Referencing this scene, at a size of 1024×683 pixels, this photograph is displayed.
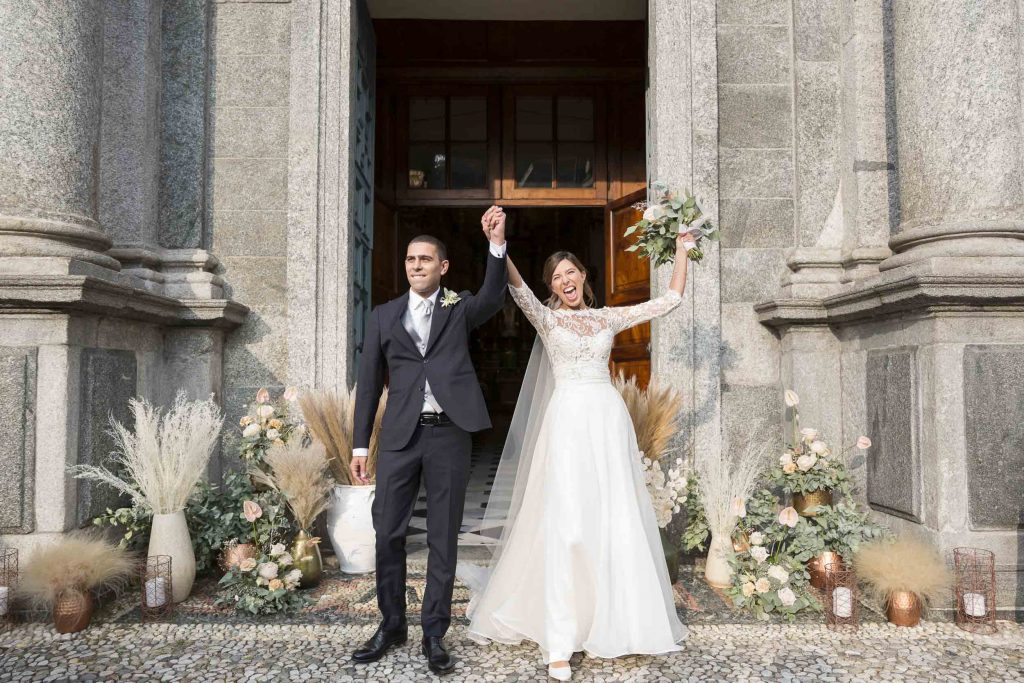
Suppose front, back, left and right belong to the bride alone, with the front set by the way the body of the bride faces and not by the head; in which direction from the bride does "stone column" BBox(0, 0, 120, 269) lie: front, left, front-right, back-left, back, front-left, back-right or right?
right

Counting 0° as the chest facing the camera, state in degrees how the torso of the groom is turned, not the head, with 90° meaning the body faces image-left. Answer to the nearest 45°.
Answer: approximately 0°

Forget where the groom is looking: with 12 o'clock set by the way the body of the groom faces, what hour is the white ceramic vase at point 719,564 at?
The white ceramic vase is roughly at 8 o'clock from the groom.

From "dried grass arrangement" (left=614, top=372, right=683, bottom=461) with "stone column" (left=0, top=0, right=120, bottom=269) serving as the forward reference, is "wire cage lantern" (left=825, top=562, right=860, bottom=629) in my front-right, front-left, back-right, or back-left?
back-left

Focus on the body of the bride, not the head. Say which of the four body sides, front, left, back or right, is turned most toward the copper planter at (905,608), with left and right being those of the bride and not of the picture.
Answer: left

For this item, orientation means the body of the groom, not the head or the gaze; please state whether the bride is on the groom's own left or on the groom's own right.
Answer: on the groom's own left

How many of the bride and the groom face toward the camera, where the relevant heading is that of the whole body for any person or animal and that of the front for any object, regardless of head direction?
2

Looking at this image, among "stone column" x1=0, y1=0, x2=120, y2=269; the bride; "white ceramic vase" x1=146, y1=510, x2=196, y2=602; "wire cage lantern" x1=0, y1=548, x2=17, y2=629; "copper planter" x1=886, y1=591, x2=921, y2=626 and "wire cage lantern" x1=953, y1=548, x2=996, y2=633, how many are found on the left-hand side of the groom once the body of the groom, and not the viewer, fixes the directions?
3

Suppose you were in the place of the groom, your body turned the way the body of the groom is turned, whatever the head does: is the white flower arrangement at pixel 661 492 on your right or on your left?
on your left

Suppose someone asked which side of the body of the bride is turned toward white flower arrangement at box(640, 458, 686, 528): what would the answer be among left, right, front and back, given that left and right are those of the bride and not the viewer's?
back

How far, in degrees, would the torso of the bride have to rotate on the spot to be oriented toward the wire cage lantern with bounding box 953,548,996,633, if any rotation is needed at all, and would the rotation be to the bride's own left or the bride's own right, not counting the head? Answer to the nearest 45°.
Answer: approximately 90° to the bride's own left

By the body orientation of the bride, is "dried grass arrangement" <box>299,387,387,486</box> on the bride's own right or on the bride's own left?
on the bride's own right

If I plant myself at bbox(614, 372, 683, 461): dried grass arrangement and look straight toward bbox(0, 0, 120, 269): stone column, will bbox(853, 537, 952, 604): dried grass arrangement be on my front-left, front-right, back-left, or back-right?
back-left

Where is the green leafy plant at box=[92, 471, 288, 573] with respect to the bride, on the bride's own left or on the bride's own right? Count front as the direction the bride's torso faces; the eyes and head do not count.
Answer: on the bride's own right
